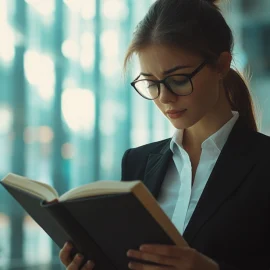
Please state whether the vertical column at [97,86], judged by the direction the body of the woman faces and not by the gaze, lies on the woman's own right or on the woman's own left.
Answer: on the woman's own right

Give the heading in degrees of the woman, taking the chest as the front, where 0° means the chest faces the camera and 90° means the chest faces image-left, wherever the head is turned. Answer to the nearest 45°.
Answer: approximately 45°

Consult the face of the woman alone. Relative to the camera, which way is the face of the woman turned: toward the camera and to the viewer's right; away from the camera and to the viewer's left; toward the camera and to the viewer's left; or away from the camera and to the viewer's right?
toward the camera and to the viewer's left

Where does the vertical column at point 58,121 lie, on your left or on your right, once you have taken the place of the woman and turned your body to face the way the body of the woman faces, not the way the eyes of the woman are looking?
on your right

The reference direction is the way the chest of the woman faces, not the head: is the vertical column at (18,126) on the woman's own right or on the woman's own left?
on the woman's own right
